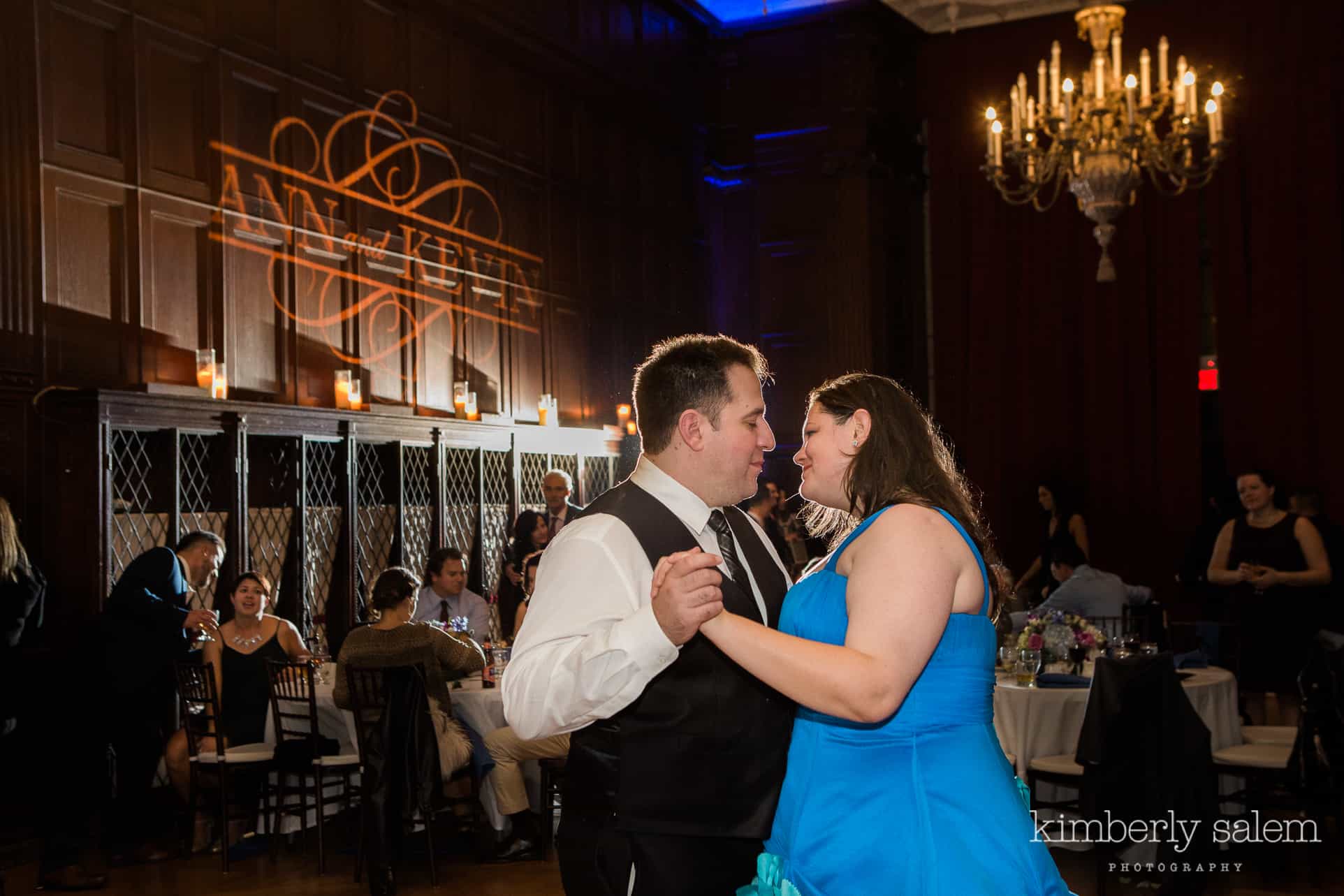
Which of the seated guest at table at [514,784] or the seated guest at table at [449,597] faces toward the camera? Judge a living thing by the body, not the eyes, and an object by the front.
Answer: the seated guest at table at [449,597]

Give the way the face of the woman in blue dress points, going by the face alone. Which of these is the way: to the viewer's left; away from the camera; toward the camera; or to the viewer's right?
to the viewer's left

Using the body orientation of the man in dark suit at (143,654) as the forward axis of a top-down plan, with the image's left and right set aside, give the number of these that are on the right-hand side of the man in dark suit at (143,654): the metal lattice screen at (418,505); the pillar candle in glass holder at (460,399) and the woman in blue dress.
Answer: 1

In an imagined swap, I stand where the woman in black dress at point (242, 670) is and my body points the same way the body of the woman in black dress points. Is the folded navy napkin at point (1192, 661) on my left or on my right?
on my left

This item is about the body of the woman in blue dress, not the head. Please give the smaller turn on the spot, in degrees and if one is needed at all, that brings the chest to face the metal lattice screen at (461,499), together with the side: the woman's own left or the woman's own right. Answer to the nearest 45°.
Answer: approximately 45° to the woman's own right

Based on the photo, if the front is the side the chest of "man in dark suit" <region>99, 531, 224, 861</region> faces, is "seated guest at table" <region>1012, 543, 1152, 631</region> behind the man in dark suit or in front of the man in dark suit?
in front

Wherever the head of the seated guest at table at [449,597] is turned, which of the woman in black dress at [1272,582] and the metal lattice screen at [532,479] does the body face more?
the woman in black dress

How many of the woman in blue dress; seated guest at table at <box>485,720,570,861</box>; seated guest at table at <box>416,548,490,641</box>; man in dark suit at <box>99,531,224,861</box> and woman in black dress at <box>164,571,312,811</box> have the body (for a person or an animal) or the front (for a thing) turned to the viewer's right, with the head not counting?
1

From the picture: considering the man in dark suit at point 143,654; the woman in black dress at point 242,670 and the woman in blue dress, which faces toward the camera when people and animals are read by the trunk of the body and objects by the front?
the woman in black dress

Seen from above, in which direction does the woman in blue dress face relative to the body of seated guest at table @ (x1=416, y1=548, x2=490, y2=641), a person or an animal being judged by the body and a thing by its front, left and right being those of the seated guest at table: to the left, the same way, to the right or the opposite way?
to the right

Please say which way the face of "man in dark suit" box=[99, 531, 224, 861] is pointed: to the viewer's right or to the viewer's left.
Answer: to the viewer's right

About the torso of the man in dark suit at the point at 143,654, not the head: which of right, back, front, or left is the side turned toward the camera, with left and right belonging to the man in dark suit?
right

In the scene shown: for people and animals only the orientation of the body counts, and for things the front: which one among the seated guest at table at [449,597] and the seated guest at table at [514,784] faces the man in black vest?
the seated guest at table at [449,597]

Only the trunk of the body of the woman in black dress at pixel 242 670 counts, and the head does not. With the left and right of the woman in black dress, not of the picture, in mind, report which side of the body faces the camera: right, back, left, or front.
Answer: front

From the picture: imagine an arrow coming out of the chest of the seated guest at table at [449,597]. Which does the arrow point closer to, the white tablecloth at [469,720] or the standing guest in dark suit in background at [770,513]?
the white tablecloth

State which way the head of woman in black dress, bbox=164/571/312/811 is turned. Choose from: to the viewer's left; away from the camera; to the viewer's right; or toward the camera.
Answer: toward the camera

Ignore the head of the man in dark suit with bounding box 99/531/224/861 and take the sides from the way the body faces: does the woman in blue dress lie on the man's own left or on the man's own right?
on the man's own right

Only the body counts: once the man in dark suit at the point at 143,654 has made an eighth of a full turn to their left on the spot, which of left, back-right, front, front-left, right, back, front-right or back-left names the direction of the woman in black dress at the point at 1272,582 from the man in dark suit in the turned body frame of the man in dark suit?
front-right
